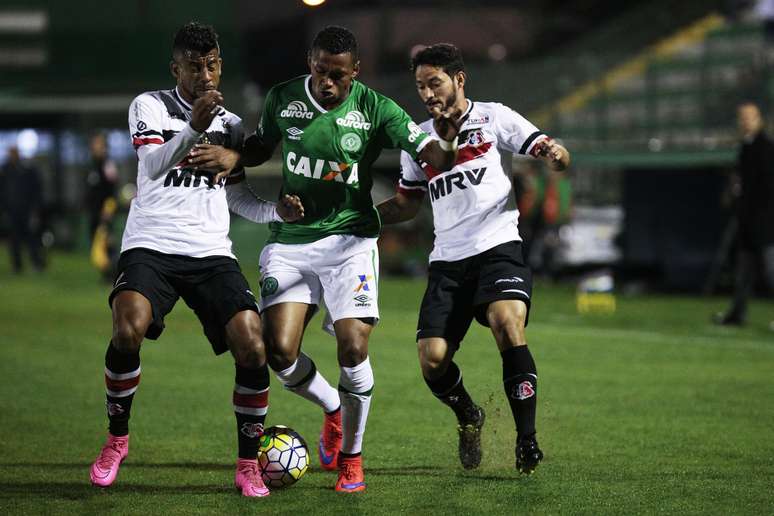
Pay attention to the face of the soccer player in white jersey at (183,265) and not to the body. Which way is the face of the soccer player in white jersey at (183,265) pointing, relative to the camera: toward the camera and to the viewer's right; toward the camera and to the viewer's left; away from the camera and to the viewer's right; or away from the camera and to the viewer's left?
toward the camera and to the viewer's right

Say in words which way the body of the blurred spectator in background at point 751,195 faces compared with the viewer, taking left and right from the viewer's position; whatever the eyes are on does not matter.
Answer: facing to the left of the viewer

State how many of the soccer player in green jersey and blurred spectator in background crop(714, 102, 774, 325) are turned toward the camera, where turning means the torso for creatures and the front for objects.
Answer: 1

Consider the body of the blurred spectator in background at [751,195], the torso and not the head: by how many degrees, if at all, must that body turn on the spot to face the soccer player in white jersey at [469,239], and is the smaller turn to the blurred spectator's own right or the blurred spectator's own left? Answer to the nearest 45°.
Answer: approximately 90° to the blurred spectator's own left

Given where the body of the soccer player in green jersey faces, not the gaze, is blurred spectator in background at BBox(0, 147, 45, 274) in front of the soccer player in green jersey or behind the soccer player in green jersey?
behind

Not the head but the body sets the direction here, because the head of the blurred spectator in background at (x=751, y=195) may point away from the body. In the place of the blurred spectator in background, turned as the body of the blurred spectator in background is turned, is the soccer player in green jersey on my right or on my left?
on my left

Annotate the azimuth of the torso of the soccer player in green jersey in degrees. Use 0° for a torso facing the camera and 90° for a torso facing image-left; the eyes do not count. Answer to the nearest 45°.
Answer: approximately 0°

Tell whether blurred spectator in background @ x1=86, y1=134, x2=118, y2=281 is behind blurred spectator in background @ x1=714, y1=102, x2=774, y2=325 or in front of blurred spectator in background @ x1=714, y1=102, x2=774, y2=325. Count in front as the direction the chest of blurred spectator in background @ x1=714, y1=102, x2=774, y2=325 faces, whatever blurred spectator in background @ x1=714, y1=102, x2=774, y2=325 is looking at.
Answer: in front

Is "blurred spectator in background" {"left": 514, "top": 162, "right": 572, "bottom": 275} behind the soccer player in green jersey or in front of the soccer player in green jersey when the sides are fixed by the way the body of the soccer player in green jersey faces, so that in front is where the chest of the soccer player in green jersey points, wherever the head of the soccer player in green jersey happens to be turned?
behind

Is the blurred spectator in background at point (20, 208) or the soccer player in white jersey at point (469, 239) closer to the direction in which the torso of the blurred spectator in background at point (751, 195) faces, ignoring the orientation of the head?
the blurred spectator in background
